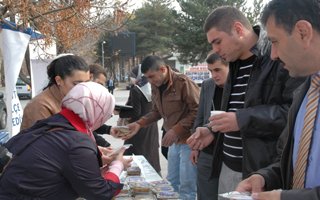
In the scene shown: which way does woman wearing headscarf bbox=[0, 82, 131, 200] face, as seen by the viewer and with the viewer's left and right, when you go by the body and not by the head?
facing away from the viewer and to the right of the viewer

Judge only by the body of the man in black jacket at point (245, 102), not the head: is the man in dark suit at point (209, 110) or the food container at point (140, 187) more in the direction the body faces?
the food container

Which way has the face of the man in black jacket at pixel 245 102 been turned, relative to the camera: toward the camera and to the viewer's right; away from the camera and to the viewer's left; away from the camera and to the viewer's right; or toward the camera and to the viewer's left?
toward the camera and to the viewer's left

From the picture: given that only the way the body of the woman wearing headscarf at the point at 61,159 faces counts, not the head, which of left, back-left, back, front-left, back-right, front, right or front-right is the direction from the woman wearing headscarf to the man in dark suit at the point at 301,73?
right

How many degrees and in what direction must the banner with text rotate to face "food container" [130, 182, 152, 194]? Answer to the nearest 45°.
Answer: approximately 45° to its left

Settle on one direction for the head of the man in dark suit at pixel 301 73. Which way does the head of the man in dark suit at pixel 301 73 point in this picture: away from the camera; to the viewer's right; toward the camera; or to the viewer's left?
to the viewer's left

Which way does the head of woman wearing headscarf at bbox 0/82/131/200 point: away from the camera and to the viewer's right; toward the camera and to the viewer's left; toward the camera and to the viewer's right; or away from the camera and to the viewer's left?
away from the camera and to the viewer's right

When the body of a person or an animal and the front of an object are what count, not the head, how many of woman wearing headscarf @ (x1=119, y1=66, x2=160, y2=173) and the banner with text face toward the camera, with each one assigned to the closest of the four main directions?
1
